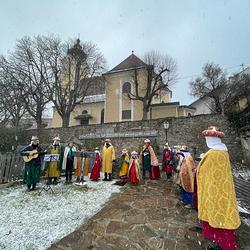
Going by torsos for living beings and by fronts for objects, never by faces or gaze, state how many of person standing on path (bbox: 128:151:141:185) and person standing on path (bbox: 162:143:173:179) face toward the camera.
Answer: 2

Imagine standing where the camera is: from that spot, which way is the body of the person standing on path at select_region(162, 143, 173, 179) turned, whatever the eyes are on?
toward the camera

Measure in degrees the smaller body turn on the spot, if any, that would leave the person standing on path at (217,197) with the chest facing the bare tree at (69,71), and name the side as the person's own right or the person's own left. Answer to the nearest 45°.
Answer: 0° — they already face it

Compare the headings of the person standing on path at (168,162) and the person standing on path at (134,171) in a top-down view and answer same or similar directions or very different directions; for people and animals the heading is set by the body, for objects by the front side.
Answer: same or similar directions

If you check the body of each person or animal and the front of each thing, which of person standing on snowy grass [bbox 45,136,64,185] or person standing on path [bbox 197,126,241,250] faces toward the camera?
person standing on snowy grass [bbox 45,136,64,185]

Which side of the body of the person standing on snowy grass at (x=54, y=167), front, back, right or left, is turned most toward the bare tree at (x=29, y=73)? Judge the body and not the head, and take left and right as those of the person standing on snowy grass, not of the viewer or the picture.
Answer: back

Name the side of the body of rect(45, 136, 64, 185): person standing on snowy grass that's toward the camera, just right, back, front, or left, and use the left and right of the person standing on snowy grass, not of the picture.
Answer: front

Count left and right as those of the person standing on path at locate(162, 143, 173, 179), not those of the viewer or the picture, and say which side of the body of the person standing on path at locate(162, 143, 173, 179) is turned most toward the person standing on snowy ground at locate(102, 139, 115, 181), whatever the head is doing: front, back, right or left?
right

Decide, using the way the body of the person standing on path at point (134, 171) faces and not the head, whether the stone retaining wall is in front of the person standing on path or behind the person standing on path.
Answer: behind

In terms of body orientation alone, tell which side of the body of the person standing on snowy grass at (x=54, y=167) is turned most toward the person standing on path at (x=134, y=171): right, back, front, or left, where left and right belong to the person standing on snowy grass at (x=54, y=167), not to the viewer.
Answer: left

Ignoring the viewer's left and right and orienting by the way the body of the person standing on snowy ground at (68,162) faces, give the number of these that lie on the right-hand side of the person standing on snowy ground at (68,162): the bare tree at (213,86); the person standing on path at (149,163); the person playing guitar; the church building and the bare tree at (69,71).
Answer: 1

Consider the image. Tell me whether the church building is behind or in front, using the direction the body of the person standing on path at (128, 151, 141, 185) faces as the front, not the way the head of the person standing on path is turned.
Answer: behind

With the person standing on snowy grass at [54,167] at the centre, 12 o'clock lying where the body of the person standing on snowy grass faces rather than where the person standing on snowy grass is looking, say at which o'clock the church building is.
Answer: The church building is roughly at 7 o'clock from the person standing on snowy grass.

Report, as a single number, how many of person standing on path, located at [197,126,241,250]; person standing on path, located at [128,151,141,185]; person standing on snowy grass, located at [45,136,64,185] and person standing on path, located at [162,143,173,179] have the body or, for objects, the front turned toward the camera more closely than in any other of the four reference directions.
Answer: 3

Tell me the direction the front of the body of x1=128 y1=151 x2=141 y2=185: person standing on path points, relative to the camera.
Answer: toward the camera

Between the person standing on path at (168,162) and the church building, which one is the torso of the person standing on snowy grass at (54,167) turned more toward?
the person standing on path
